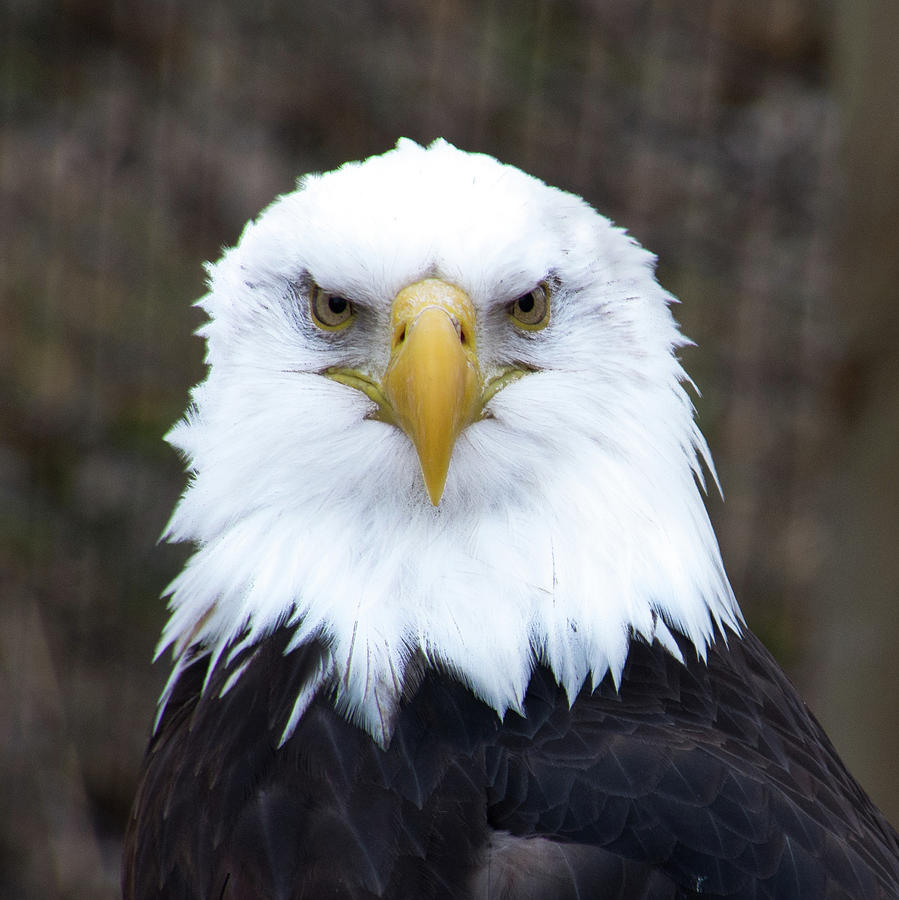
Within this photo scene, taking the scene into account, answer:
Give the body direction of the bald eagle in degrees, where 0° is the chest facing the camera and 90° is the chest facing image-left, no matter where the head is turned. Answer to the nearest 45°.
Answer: approximately 0°
